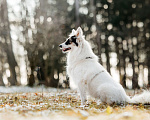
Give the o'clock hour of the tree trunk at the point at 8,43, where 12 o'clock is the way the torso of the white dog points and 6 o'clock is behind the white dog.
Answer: The tree trunk is roughly at 2 o'clock from the white dog.

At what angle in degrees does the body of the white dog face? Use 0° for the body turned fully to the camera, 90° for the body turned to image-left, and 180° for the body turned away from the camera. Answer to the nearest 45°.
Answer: approximately 90°
